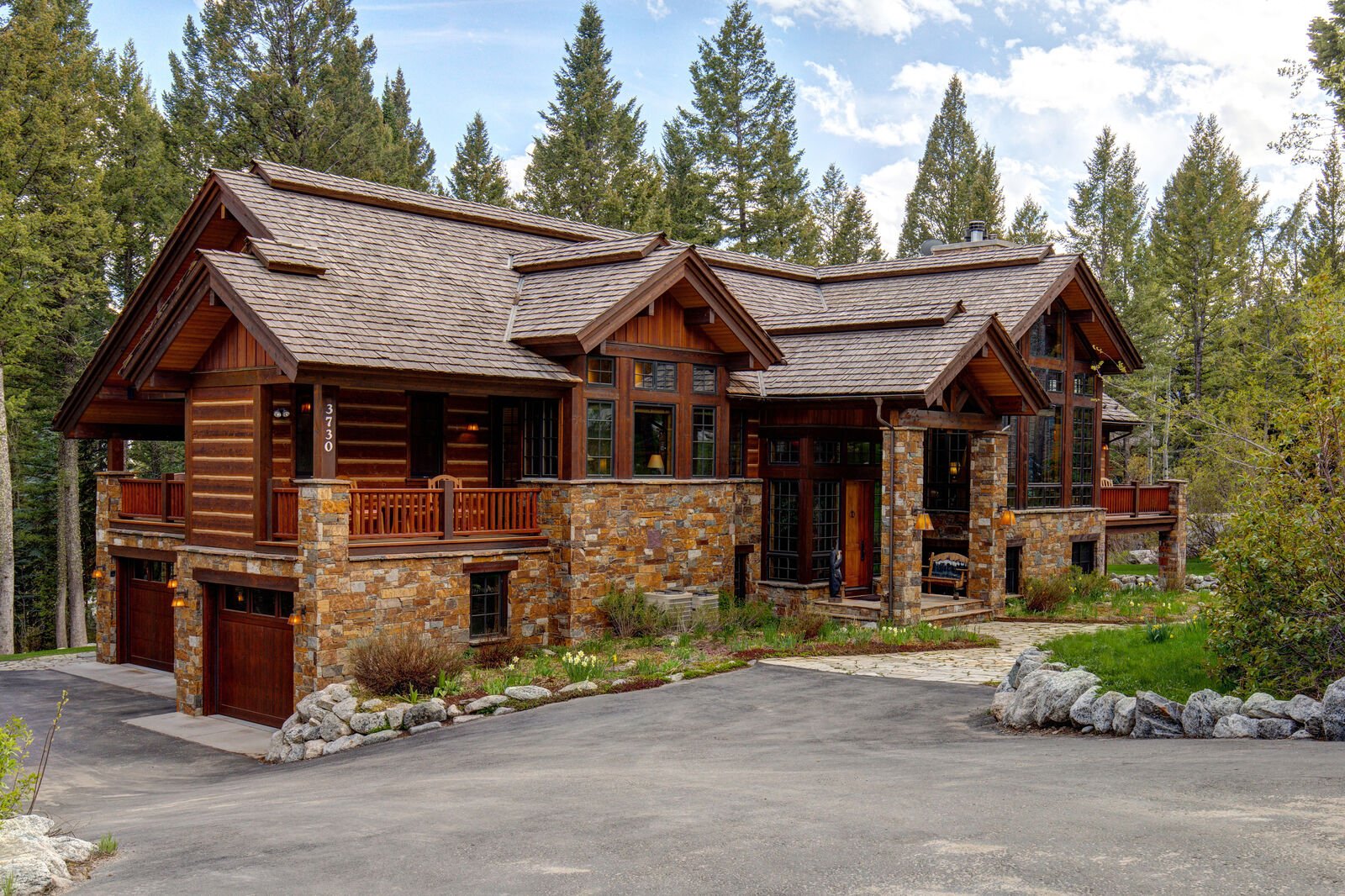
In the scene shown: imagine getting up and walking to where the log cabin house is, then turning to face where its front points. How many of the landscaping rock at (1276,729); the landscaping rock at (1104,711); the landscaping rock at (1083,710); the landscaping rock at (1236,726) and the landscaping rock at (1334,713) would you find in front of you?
5

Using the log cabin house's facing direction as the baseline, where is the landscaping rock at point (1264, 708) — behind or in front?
in front

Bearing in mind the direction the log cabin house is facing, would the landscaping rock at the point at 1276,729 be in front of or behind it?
in front

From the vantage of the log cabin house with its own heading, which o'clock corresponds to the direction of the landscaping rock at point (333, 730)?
The landscaping rock is roughly at 2 o'clock from the log cabin house.

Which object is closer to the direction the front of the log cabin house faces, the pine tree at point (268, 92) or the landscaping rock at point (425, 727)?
the landscaping rock

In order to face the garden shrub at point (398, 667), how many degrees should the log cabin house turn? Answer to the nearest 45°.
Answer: approximately 45° to its right

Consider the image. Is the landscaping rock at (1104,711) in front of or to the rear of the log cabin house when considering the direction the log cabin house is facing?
in front

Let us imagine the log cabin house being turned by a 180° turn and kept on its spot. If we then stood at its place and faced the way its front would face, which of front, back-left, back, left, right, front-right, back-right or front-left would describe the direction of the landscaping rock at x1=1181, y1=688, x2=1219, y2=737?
back

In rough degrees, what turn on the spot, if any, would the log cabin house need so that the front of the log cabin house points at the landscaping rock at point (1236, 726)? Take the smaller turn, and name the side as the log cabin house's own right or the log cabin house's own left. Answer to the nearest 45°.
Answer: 0° — it already faces it

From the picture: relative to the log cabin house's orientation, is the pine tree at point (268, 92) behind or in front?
behind

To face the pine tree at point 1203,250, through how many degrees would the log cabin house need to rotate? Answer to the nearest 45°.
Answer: approximately 90° to its left

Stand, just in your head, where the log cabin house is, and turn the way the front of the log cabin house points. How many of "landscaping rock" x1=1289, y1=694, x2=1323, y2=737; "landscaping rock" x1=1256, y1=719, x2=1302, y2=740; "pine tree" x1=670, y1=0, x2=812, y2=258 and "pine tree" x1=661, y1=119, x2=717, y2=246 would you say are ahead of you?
2

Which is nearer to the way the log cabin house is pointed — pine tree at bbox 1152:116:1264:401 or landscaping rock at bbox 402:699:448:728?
the landscaping rock

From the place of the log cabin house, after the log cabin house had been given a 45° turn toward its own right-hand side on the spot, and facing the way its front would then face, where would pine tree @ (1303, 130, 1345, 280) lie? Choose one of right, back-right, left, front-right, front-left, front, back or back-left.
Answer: back-left

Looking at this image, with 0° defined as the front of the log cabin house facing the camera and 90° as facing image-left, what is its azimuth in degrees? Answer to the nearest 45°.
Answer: approximately 315°

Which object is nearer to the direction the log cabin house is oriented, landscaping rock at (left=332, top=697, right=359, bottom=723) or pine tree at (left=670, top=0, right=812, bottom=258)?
the landscaping rock
